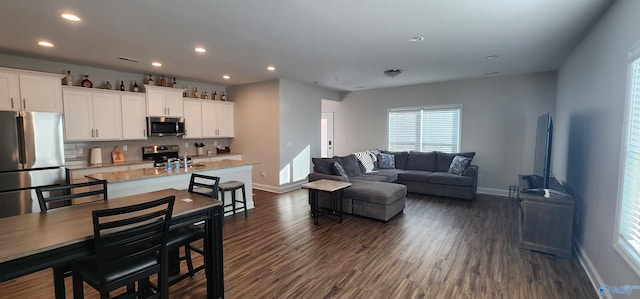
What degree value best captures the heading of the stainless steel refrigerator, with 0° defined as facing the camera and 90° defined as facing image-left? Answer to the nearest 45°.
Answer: approximately 315°

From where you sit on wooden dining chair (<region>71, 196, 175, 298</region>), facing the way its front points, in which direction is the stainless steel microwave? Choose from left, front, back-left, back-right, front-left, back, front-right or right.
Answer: front-right

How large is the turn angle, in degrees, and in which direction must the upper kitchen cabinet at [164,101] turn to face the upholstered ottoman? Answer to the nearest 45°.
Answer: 0° — it already faces it

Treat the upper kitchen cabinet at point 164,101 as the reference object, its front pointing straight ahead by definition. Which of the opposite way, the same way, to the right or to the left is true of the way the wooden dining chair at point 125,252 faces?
the opposite way

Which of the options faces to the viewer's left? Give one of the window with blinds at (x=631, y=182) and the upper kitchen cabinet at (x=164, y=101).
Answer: the window with blinds

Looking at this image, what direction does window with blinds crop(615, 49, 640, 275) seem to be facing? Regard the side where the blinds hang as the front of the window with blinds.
to the viewer's left

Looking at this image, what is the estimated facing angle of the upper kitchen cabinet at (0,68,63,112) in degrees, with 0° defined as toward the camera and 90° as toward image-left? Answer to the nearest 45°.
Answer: approximately 315°

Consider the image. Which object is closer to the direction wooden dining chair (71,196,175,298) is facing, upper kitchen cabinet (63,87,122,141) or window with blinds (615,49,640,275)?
the upper kitchen cabinet
